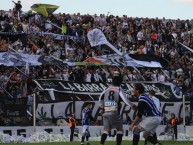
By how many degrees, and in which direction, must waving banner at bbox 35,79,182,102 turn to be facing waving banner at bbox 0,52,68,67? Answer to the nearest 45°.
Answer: approximately 90° to its right

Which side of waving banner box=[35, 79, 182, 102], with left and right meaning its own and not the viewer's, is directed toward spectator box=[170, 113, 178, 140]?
left

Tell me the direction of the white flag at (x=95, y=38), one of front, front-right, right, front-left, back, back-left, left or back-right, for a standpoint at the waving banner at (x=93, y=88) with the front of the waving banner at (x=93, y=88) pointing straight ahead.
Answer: back

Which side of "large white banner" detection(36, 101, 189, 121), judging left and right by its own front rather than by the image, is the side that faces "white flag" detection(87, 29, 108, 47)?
back

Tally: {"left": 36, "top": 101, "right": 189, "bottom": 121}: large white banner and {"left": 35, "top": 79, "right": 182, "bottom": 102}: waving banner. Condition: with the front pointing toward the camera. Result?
2

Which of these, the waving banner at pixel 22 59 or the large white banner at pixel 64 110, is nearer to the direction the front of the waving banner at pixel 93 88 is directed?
the large white banner

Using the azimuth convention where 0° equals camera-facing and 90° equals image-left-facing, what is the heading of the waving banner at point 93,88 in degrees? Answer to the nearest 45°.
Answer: approximately 0°

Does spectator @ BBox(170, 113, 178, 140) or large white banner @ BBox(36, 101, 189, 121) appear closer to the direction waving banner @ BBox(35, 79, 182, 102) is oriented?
the large white banner
